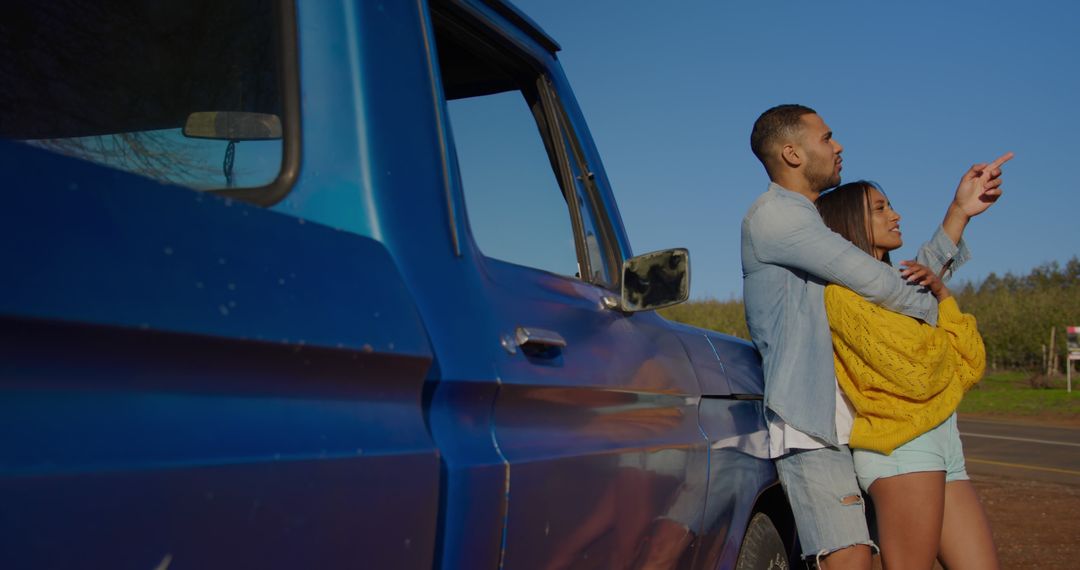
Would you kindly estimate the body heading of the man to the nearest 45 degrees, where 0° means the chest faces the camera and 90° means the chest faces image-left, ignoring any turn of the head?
approximately 270°

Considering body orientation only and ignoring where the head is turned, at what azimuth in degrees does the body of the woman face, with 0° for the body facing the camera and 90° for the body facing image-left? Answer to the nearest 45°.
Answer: approximately 315°

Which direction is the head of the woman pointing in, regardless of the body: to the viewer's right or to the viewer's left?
to the viewer's right

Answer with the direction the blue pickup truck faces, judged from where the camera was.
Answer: facing away from the viewer and to the right of the viewer

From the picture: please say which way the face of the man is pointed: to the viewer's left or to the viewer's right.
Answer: to the viewer's right
